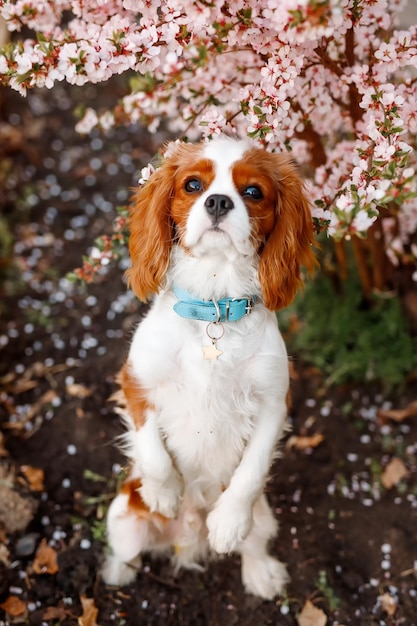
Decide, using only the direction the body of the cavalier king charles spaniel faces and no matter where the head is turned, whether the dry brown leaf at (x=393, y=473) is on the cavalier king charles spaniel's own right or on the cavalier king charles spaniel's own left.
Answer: on the cavalier king charles spaniel's own left

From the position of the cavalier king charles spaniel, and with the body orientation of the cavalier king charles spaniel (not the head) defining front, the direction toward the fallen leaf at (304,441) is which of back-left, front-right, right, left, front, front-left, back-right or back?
back-left

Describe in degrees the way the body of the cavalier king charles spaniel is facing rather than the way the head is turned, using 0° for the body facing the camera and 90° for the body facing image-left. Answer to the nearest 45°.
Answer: approximately 0°

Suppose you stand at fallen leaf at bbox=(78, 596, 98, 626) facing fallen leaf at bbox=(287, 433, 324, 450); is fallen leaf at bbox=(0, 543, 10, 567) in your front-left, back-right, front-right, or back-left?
back-left
